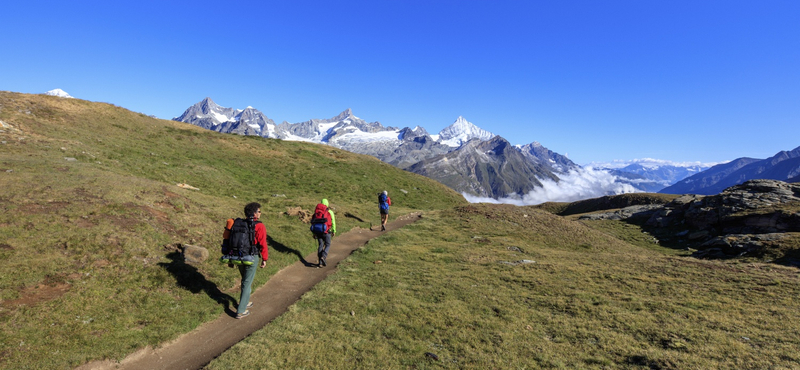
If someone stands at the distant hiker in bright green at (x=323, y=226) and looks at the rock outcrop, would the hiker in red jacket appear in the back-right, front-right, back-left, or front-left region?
back-right

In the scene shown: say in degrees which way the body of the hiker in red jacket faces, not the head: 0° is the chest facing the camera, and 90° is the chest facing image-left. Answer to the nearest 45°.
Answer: approximately 225°

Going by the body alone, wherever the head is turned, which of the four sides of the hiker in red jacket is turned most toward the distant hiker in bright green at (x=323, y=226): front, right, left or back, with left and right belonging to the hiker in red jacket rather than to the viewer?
front

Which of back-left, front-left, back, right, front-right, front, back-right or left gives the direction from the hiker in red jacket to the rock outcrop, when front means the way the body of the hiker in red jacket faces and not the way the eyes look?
front-right
